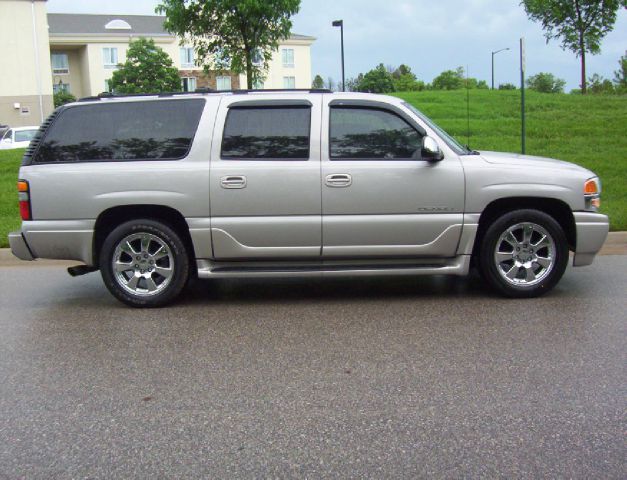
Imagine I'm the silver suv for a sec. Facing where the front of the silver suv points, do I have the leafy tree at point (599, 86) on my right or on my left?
on my left

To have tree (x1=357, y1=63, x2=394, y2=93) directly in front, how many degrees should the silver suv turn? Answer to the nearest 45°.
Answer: approximately 90° to its left

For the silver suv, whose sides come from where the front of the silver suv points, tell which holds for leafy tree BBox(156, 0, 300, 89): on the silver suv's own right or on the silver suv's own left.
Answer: on the silver suv's own left

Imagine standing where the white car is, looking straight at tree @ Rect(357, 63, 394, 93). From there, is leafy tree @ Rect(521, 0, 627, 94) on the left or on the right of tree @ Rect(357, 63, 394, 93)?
right

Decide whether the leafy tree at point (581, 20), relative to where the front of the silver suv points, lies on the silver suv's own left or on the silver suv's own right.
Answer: on the silver suv's own left

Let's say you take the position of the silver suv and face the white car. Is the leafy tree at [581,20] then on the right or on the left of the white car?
right

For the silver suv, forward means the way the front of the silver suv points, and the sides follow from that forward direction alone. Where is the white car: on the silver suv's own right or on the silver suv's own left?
on the silver suv's own left

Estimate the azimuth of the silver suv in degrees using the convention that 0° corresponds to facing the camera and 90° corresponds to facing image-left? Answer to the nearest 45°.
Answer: approximately 270°
